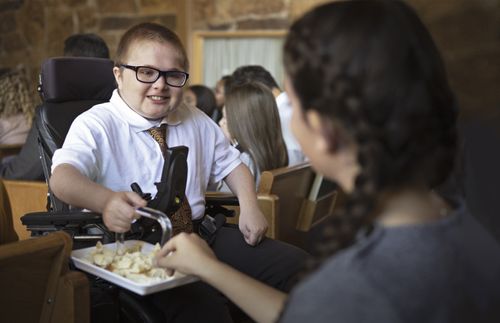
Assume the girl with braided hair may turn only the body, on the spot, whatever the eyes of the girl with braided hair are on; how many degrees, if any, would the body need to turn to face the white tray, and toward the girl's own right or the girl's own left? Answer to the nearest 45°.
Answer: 0° — they already face it

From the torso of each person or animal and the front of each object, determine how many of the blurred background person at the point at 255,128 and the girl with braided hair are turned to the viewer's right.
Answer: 0

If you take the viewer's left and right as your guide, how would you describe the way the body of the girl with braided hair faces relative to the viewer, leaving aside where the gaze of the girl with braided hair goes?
facing away from the viewer and to the left of the viewer

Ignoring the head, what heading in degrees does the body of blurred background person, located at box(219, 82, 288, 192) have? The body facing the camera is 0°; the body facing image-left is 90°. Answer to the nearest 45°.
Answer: approximately 135°

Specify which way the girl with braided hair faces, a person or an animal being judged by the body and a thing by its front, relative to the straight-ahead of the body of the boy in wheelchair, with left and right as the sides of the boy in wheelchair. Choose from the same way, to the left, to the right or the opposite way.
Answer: the opposite way

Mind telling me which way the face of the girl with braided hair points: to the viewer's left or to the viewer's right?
to the viewer's left

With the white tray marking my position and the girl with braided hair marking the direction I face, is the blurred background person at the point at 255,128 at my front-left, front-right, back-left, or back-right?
back-left

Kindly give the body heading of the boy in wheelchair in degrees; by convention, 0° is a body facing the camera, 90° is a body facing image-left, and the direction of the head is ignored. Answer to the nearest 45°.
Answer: approximately 315°

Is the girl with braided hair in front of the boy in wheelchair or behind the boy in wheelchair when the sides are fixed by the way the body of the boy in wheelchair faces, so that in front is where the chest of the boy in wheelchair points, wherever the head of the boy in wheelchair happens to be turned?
in front
